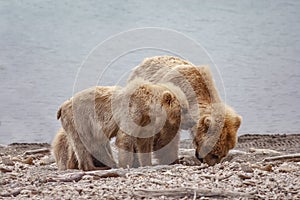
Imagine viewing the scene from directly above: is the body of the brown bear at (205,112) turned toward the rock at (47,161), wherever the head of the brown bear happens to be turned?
no

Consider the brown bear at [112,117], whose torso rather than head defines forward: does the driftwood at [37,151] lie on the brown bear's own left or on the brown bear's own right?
on the brown bear's own left

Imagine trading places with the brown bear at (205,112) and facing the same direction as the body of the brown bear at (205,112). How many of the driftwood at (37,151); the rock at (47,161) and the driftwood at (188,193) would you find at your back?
2

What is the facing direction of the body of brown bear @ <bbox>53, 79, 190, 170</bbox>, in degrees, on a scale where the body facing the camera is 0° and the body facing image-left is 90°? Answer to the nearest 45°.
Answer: approximately 270°

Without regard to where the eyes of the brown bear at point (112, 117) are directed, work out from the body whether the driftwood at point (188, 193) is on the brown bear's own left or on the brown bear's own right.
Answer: on the brown bear's own right

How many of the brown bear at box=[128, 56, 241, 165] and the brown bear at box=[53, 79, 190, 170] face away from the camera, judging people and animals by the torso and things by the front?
0

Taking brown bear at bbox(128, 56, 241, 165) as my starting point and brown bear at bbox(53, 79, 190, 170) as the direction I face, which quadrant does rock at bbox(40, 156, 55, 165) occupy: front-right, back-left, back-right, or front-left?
front-right

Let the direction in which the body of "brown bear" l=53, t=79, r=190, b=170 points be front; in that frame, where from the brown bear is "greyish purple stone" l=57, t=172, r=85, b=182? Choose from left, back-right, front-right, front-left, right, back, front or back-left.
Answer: right

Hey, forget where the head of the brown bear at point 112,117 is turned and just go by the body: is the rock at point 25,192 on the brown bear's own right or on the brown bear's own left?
on the brown bear's own right

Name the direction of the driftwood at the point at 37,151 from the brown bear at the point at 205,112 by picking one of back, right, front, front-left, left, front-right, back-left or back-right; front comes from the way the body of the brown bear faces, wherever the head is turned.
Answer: back

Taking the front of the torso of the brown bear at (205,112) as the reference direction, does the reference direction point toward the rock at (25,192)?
no

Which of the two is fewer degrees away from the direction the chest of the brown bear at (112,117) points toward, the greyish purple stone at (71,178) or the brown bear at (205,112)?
the brown bear

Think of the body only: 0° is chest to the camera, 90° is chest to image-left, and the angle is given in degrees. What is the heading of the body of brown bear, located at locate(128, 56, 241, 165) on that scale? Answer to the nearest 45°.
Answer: approximately 315°

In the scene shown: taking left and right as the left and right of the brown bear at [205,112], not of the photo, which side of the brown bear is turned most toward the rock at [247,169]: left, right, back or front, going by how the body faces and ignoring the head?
front

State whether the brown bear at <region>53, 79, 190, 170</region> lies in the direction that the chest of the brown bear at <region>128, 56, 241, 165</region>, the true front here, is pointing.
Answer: no
